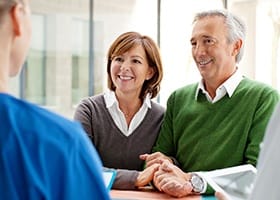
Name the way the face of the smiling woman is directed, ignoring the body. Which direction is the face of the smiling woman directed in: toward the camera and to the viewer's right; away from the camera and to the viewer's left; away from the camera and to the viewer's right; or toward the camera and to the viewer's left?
toward the camera and to the viewer's left

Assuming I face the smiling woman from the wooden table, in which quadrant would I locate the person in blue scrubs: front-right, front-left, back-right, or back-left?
back-left

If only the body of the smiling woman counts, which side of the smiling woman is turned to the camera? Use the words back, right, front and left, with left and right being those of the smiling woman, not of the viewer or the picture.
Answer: front

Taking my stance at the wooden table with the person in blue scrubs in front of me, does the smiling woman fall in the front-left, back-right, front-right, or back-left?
back-right

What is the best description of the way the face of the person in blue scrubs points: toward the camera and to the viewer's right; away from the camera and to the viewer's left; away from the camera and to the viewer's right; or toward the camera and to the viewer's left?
away from the camera and to the viewer's right

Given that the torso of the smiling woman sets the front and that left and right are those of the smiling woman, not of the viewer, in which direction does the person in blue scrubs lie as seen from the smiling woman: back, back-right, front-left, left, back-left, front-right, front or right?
front
